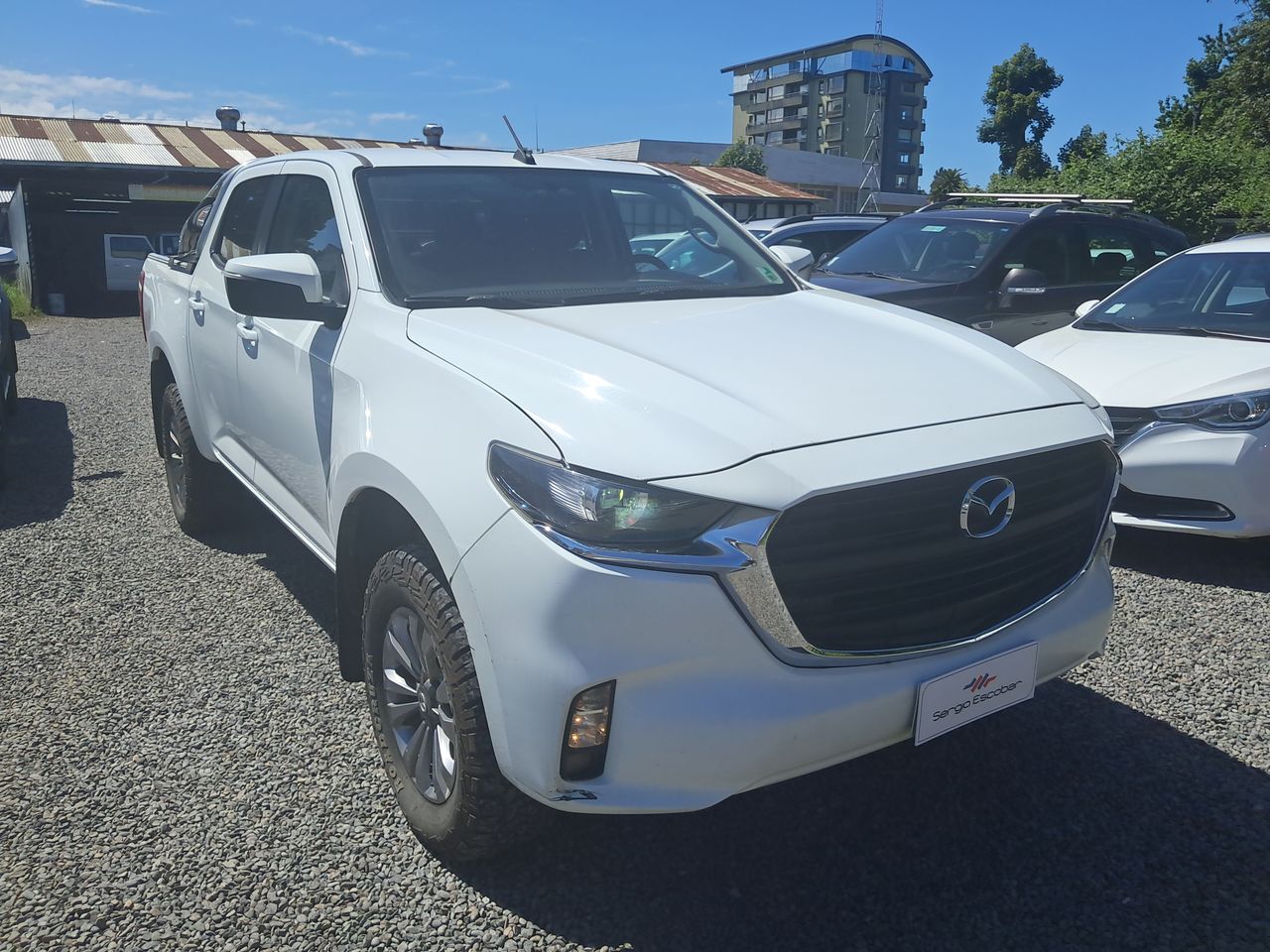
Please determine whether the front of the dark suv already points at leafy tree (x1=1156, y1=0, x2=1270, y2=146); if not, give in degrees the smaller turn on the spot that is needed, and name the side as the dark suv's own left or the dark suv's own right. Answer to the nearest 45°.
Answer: approximately 135° to the dark suv's own right

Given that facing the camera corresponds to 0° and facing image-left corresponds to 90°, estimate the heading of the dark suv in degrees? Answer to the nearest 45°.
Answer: approximately 45°

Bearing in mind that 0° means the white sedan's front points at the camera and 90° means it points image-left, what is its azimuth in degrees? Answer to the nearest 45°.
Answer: approximately 45°

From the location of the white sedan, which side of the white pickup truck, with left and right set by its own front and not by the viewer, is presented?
left

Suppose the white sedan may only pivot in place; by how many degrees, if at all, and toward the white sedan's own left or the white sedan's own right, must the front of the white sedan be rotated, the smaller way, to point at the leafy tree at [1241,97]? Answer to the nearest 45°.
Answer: approximately 135° to the white sedan's own right

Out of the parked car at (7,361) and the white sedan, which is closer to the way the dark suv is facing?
the parked car

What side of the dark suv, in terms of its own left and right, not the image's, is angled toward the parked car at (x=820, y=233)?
right

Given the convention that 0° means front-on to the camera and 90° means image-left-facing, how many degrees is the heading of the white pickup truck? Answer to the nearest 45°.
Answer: approximately 315°

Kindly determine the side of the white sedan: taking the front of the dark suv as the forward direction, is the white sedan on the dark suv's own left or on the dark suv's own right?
on the dark suv's own left

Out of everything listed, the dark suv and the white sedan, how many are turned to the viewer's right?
0

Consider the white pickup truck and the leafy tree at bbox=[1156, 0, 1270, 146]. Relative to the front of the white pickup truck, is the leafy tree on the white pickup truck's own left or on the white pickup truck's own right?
on the white pickup truck's own left
